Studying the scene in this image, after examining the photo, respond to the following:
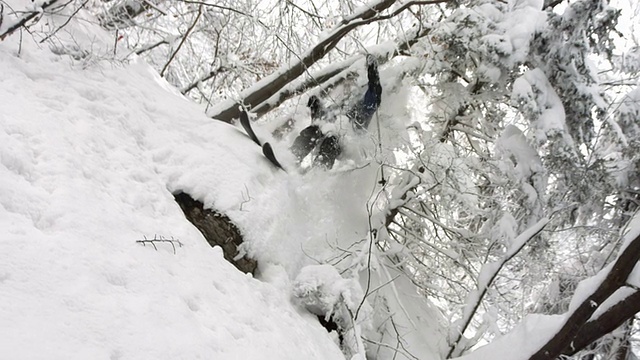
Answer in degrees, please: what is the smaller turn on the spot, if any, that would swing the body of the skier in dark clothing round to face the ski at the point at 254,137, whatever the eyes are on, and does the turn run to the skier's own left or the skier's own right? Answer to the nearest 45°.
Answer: approximately 45° to the skier's own right

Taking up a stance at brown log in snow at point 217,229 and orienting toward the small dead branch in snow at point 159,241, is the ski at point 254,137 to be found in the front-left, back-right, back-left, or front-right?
back-right

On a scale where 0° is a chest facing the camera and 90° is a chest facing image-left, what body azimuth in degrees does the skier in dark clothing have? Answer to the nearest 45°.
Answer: approximately 45°
